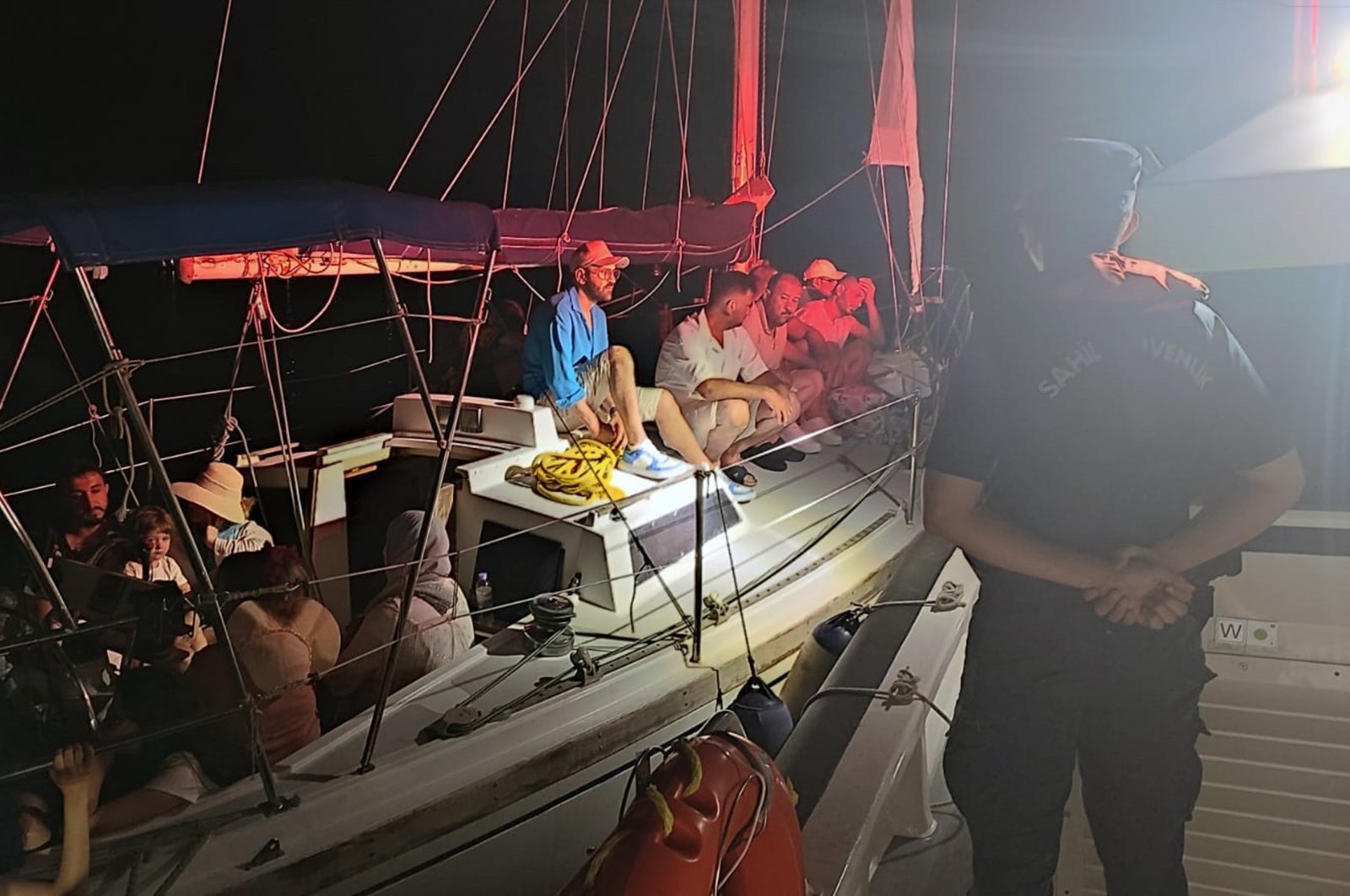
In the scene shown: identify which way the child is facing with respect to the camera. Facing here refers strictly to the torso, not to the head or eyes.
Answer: toward the camera

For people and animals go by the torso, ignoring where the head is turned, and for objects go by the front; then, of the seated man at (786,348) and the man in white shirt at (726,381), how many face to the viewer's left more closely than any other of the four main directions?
0

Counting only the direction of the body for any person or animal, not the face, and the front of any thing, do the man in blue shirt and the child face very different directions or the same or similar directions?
same or similar directions

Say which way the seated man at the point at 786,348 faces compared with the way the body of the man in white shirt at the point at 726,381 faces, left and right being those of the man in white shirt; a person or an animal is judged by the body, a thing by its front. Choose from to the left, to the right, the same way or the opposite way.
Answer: the same way

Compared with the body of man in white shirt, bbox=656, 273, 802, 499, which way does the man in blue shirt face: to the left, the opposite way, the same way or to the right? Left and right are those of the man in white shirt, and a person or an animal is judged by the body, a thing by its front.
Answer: the same way

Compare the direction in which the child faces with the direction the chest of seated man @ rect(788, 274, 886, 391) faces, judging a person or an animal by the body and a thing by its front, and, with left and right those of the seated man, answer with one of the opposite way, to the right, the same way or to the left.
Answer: the same way

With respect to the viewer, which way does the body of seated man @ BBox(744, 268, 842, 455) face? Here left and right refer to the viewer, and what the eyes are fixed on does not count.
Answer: facing the viewer and to the right of the viewer

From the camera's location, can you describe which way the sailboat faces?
facing away from the viewer and to the right of the viewer

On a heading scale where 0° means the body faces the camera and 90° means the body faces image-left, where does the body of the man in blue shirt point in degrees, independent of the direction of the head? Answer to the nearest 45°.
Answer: approximately 315°
